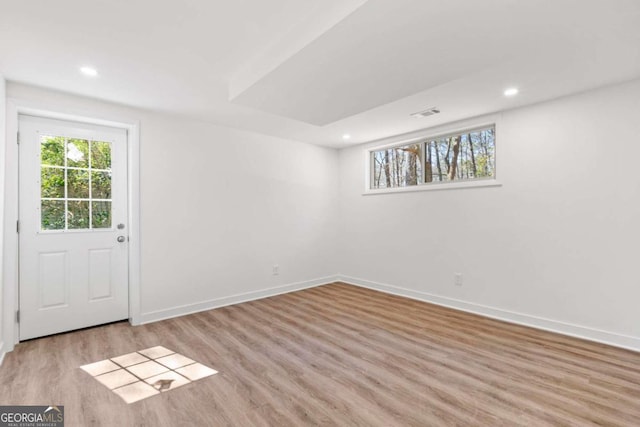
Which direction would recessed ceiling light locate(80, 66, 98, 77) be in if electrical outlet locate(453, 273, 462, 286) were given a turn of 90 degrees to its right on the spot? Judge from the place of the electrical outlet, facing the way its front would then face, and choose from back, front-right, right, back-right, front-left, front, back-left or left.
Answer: front-left

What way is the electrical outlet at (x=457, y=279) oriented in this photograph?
toward the camera

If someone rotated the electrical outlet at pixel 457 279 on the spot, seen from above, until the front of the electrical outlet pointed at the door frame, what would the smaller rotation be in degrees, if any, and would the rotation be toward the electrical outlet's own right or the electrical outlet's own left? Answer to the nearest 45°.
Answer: approximately 45° to the electrical outlet's own right
